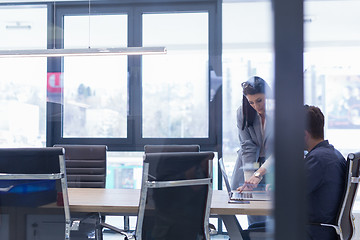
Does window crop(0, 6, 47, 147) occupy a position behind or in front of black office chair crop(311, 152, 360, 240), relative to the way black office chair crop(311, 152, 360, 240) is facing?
in front

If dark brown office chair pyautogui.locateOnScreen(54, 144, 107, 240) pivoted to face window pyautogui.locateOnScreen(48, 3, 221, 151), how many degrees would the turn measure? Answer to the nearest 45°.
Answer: approximately 135° to its left

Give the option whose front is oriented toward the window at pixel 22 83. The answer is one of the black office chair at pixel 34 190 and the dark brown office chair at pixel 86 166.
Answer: the black office chair at pixel 34 190

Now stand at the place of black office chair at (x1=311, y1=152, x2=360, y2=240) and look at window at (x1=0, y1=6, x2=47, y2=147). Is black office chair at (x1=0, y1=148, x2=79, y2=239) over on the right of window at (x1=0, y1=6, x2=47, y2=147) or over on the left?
left

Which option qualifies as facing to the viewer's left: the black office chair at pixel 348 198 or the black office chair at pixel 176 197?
the black office chair at pixel 348 198

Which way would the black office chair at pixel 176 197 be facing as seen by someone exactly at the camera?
facing away from the viewer

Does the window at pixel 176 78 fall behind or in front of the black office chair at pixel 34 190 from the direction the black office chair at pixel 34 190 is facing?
in front

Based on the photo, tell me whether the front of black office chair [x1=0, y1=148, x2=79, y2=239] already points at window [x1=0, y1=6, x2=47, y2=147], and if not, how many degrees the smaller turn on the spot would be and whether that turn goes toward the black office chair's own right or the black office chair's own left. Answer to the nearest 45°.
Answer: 0° — it already faces it

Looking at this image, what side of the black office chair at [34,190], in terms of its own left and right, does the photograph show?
back

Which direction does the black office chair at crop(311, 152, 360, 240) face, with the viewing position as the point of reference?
facing to the left of the viewer

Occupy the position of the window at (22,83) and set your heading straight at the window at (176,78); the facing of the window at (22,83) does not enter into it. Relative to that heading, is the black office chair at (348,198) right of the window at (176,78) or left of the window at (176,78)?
right

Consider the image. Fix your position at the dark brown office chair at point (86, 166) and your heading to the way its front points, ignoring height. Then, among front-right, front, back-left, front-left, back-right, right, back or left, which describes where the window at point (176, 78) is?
back-left

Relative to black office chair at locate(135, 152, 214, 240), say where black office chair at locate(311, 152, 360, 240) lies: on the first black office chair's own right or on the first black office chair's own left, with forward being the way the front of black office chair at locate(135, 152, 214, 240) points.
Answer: on the first black office chair's own right
